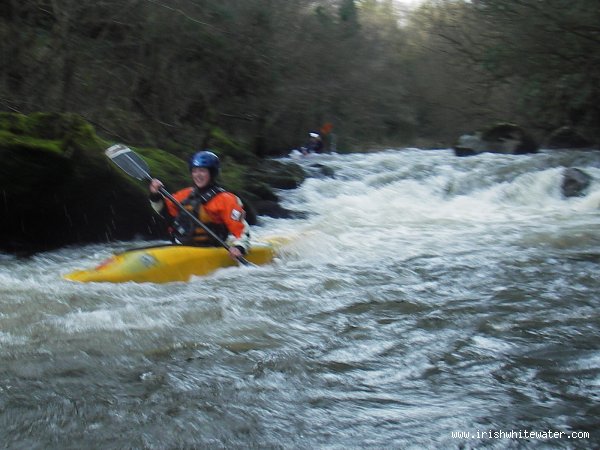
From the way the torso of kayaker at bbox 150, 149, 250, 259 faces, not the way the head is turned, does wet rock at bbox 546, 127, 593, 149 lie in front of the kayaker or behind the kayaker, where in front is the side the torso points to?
behind

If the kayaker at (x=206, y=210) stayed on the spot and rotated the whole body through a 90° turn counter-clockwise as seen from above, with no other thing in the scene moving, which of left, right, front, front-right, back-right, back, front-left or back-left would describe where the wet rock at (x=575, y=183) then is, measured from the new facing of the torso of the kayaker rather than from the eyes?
left

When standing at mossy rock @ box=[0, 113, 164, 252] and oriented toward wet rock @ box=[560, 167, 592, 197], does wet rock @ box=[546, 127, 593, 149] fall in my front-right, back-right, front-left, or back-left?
front-left

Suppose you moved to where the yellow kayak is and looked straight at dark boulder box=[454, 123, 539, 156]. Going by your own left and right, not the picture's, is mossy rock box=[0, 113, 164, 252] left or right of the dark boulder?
left

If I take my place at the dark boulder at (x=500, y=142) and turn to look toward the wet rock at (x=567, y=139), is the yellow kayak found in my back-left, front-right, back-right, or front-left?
back-right

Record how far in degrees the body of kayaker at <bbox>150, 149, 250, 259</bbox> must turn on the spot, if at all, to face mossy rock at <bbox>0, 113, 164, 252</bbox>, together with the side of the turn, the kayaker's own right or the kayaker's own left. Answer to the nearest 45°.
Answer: approximately 90° to the kayaker's own right

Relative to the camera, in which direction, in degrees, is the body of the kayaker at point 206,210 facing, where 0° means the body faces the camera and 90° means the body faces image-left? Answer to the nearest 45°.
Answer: approximately 45°

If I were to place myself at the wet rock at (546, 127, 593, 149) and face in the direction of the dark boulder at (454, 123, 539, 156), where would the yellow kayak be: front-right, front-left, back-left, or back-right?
front-left

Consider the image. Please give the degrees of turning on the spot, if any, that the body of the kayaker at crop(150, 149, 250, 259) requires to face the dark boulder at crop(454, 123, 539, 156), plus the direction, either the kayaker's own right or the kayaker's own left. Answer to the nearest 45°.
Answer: approximately 180°
